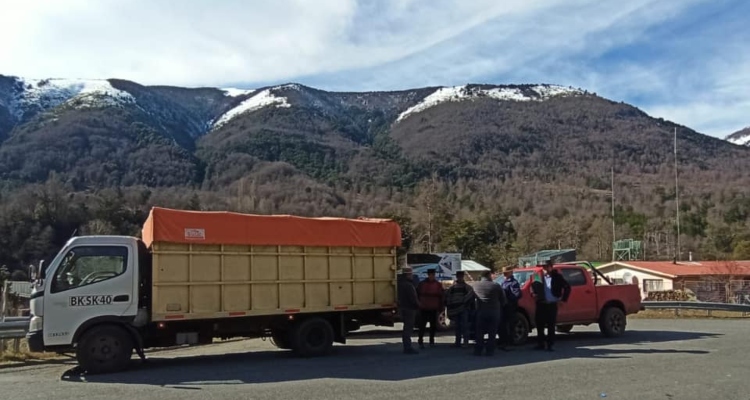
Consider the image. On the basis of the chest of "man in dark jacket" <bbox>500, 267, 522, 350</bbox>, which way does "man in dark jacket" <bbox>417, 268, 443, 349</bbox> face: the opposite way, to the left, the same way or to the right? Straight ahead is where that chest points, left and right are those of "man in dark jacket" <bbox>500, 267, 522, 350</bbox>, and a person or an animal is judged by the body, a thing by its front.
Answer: to the left

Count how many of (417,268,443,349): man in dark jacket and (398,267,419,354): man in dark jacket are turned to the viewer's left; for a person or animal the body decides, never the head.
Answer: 0

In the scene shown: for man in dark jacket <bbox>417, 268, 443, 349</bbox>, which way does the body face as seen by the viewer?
toward the camera

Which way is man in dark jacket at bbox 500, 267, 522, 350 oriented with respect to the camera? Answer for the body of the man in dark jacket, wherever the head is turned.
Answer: to the viewer's left

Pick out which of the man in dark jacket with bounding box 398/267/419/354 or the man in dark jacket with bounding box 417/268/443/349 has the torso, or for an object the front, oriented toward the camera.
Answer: the man in dark jacket with bounding box 417/268/443/349

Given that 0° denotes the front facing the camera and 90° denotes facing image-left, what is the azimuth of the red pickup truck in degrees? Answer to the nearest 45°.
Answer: approximately 45°

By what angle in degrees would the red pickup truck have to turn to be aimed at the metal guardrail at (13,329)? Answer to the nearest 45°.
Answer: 0° — it already faces it

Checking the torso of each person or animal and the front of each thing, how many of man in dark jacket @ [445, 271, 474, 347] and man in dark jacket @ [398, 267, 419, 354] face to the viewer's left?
0

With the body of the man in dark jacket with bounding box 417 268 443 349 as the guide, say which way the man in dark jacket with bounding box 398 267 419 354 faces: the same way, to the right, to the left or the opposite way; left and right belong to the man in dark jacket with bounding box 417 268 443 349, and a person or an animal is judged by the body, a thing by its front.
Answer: to the left

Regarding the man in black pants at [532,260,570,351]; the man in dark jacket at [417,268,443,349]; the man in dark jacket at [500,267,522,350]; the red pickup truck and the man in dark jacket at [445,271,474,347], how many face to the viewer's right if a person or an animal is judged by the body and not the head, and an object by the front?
0

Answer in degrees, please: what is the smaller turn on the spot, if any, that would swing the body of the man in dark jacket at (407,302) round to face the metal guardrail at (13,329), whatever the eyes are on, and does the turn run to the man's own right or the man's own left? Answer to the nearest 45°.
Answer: approximately 180°

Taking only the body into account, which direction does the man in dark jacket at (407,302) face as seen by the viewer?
to the viewer's right

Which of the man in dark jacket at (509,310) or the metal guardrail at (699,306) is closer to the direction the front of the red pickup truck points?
the man in dark jacket

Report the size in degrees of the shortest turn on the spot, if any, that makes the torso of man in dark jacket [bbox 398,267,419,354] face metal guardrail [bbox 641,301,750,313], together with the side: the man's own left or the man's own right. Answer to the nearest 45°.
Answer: approximately 45° to the man's own left
